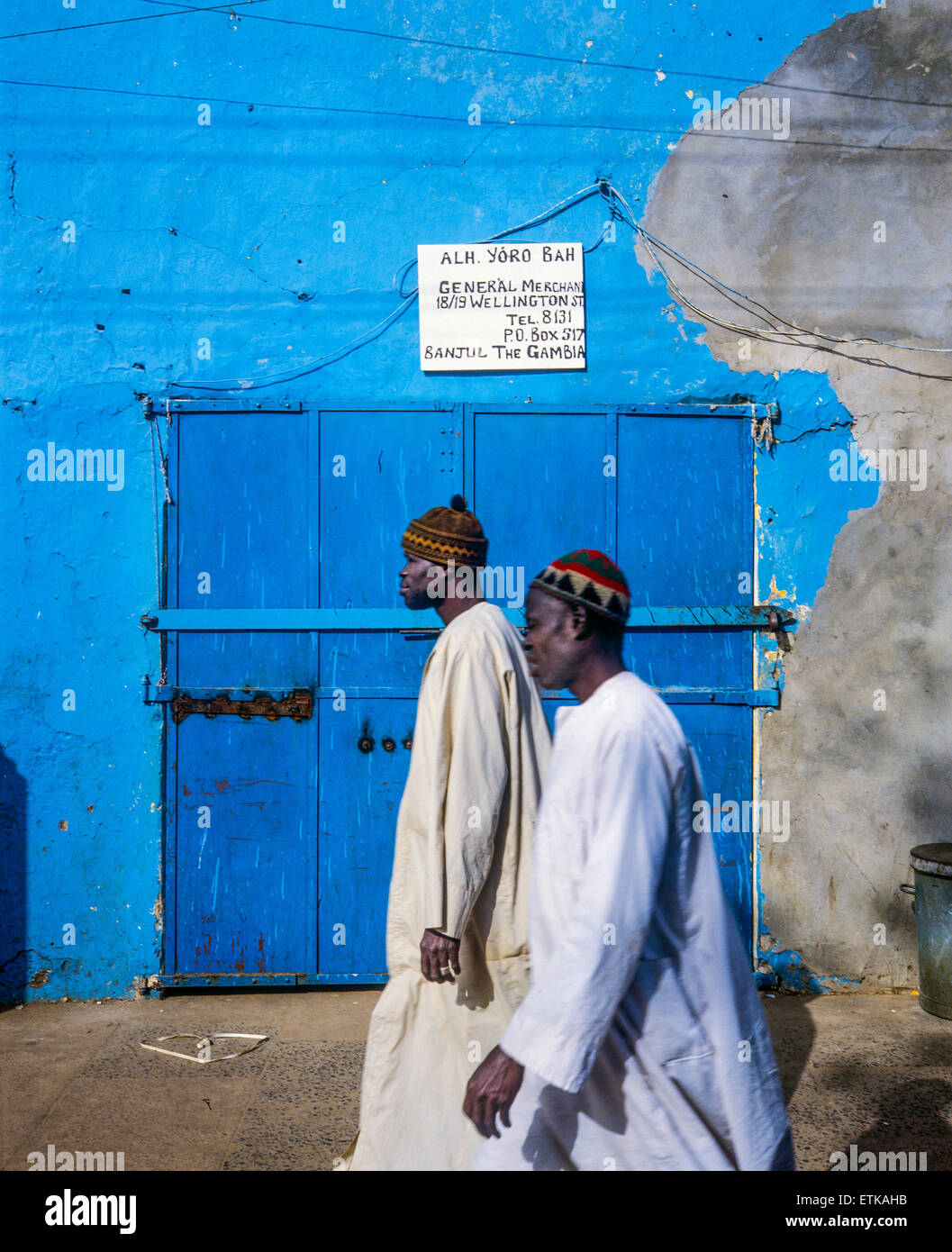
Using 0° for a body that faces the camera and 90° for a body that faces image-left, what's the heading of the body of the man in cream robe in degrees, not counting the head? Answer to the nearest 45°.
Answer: approximately 90°

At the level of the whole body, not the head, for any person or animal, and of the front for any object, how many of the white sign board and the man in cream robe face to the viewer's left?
1

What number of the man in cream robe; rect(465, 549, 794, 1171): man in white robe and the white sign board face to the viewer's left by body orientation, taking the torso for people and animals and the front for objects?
2

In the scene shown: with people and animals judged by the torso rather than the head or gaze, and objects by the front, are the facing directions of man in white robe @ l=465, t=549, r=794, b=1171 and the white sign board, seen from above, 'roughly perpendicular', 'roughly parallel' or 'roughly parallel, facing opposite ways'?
roughly perpendicular

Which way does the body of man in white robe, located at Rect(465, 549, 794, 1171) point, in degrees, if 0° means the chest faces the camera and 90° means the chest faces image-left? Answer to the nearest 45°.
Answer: approximately 90°

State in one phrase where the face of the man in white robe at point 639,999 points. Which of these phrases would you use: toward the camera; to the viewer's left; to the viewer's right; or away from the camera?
to the viewer's left

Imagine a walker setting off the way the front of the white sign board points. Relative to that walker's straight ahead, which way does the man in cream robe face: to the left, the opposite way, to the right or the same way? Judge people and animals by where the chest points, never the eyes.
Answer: to the right

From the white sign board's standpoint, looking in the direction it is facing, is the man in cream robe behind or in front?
in front

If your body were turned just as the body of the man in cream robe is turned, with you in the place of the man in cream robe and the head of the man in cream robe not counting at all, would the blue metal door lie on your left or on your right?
on your right

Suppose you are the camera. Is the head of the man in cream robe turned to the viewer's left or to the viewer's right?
to the viewer's left

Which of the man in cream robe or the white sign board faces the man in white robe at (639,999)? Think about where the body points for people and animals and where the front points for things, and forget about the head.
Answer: the white sign board

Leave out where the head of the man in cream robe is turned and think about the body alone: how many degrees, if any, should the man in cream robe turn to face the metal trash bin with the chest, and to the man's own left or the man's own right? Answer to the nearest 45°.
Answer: approximately 135° to the man's own right

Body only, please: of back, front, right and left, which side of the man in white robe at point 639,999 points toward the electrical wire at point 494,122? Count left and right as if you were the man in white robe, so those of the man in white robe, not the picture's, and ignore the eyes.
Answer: right

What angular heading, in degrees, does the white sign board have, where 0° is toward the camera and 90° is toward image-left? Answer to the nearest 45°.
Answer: approximately 0°
